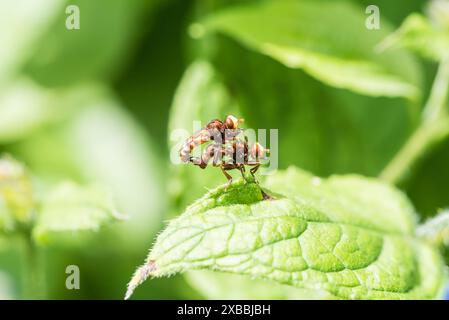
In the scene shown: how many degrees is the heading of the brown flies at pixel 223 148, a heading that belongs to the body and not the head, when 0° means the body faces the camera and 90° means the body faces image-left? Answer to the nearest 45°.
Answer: approximately 270°

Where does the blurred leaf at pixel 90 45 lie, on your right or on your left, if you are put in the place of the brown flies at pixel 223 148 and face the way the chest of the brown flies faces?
on your left

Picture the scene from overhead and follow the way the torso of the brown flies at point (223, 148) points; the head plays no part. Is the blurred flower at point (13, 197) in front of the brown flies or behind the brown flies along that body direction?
behind

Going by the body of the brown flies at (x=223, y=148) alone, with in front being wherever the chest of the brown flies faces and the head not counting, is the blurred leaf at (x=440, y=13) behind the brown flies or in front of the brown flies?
in front

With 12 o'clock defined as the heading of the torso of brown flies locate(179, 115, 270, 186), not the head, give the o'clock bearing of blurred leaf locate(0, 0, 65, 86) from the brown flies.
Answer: The blurred leaf is roughly at 8 o'clock from the brown flies.

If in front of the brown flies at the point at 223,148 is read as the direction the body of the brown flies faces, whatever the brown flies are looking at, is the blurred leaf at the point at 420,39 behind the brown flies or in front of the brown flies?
in front

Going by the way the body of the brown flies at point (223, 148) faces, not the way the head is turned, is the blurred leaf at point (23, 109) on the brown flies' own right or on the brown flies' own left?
on the brown flies' own left

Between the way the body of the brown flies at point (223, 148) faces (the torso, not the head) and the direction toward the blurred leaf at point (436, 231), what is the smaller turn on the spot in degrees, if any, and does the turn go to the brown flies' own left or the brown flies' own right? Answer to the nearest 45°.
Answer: approximately 45° to the brown flies' own left

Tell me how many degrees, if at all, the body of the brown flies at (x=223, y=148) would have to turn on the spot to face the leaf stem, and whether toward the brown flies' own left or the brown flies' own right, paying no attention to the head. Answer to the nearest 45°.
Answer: approximately 45° to the brown flies' own left
